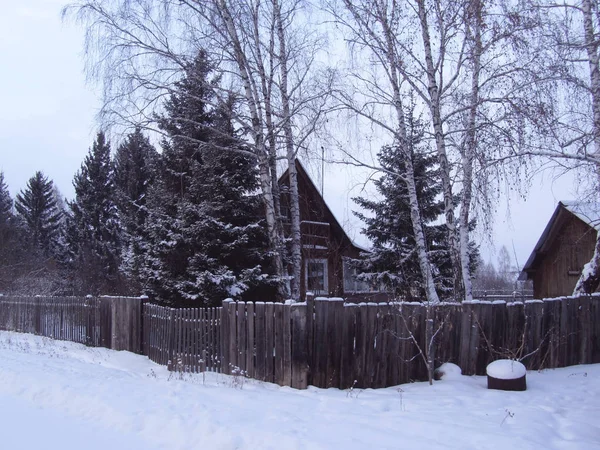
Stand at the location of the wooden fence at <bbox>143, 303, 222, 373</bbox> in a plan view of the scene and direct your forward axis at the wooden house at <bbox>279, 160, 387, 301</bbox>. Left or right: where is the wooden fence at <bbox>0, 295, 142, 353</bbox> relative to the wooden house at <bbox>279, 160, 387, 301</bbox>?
left

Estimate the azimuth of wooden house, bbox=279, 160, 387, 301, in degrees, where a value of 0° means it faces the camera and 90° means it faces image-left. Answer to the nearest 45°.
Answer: approximately 0°

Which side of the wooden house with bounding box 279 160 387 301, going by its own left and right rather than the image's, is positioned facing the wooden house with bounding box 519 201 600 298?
left

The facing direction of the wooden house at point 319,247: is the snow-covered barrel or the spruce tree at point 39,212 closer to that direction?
the snow-covered barrel

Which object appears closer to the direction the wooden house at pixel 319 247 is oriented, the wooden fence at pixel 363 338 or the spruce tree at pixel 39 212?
the wooden fence

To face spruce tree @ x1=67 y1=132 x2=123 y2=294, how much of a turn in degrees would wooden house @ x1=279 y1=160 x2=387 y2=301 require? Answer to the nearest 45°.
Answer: approximately 135° to its right

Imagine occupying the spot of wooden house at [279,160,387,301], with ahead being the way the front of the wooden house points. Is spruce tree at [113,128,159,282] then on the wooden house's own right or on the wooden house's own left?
on the wooden house's own right

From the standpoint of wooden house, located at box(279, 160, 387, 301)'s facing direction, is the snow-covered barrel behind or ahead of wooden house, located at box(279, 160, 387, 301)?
ahead
